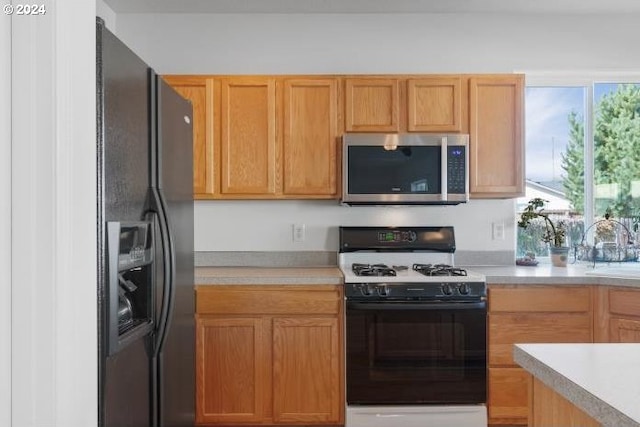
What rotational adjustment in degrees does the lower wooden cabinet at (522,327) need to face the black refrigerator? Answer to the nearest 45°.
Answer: approximately 45° to its right

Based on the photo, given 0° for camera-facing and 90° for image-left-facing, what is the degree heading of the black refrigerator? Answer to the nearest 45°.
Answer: approximately 315°

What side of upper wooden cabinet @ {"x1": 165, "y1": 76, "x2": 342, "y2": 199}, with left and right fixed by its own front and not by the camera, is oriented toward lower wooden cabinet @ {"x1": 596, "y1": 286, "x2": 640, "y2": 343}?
left

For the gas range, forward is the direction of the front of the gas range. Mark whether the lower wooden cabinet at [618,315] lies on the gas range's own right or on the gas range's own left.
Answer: on the gas range's own left
